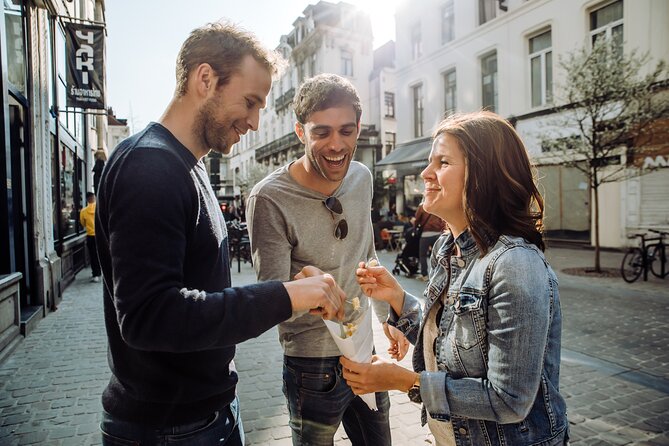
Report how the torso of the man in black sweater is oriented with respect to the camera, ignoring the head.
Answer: to the viewer's right

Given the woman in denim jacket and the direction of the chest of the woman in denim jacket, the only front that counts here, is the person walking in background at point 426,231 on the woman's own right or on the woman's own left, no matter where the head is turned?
on the woman's own right

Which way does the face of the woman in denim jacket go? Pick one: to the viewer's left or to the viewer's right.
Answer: to the viewer's left

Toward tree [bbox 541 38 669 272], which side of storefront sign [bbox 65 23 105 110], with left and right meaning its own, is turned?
left

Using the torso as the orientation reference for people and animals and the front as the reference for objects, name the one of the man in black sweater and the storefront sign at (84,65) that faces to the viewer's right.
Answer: the man in black sweater

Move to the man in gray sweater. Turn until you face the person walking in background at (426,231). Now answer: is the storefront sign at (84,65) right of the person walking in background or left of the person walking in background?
left

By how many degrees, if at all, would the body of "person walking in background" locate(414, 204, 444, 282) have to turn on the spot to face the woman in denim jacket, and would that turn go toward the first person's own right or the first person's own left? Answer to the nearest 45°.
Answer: approximately 90° to the first person's own left

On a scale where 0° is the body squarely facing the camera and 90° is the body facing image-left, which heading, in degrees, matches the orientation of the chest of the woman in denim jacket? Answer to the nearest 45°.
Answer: approximately 90°

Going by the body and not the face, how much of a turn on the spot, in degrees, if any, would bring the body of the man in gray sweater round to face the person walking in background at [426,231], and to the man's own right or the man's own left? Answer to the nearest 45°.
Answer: approximately 135° to the man's own left
